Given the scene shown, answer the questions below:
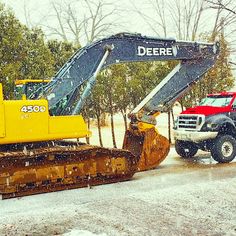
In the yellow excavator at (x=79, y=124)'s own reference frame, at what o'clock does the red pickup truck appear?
The red pickup truck is roughly at 11 o'clock from the yellow excavator.

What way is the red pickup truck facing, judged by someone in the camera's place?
facing the viewer and to the left of the viewer

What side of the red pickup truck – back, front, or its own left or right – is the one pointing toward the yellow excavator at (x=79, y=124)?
front

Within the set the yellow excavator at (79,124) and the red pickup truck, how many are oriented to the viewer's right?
1

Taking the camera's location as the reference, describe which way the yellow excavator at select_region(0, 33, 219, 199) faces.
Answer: facing to the right of the viewer
